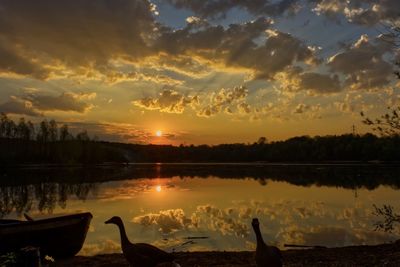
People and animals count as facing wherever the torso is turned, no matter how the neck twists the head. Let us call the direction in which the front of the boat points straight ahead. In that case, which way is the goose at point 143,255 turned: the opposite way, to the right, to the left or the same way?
the opposite way

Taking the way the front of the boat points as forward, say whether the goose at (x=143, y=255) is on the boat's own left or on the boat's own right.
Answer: on the boat's own right

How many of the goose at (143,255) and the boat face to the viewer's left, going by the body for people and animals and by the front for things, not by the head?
1

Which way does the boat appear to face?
to the viewer's right

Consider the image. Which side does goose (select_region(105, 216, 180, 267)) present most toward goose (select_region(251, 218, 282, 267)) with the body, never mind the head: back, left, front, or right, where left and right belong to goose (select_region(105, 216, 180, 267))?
back

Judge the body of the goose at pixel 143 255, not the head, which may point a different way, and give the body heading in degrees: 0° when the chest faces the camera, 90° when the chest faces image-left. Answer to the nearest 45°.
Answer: approximately 90°

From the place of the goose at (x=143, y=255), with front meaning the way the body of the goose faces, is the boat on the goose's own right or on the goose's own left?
on the goose's own right

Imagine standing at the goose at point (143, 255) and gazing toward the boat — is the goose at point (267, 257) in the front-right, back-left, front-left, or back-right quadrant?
back-right

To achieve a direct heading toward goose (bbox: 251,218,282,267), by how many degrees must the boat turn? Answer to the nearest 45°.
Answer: approximately 45° to its right
